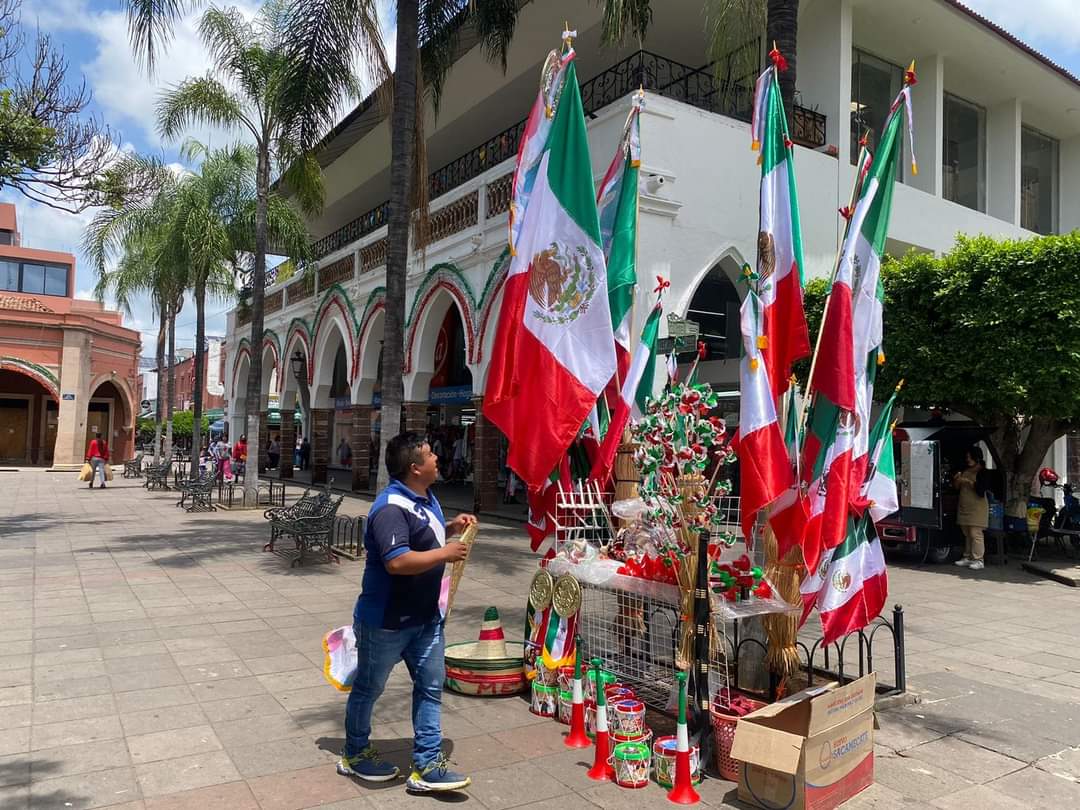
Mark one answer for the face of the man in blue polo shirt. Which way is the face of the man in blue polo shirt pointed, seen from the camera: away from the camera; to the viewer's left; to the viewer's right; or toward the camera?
to the viewer's right

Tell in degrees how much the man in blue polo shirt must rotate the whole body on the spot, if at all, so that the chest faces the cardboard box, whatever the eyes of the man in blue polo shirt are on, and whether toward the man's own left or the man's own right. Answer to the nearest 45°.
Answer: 0° — they already face it

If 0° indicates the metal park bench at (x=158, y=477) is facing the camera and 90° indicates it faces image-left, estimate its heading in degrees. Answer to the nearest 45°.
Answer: approximately 45°

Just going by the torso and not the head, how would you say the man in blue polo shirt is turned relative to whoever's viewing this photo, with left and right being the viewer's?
facing to the right of the viewer

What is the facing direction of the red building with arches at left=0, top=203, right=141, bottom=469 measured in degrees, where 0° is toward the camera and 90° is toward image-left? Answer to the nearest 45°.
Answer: approximately 315°

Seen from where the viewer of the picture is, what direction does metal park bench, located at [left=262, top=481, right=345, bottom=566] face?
facing the viewer and to the left of the viewer

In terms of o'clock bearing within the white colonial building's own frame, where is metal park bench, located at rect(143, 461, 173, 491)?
The metal park bench is roughly at 2 o'clock from the white colonial building.

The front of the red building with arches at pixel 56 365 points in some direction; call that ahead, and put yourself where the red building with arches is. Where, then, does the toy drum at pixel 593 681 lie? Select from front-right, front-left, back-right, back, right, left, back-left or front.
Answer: front-right

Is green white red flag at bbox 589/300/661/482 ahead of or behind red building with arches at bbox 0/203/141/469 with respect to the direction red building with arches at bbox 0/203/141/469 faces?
ahead

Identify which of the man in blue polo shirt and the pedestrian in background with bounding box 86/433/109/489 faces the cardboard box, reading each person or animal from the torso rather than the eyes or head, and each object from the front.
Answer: the man in blue polo shirt

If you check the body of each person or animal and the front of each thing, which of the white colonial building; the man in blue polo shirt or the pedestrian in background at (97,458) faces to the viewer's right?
the man in blue polo shirt

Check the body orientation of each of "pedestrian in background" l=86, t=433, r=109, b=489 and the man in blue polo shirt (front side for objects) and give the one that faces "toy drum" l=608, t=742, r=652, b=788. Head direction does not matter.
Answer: the man in blue polo shirt
